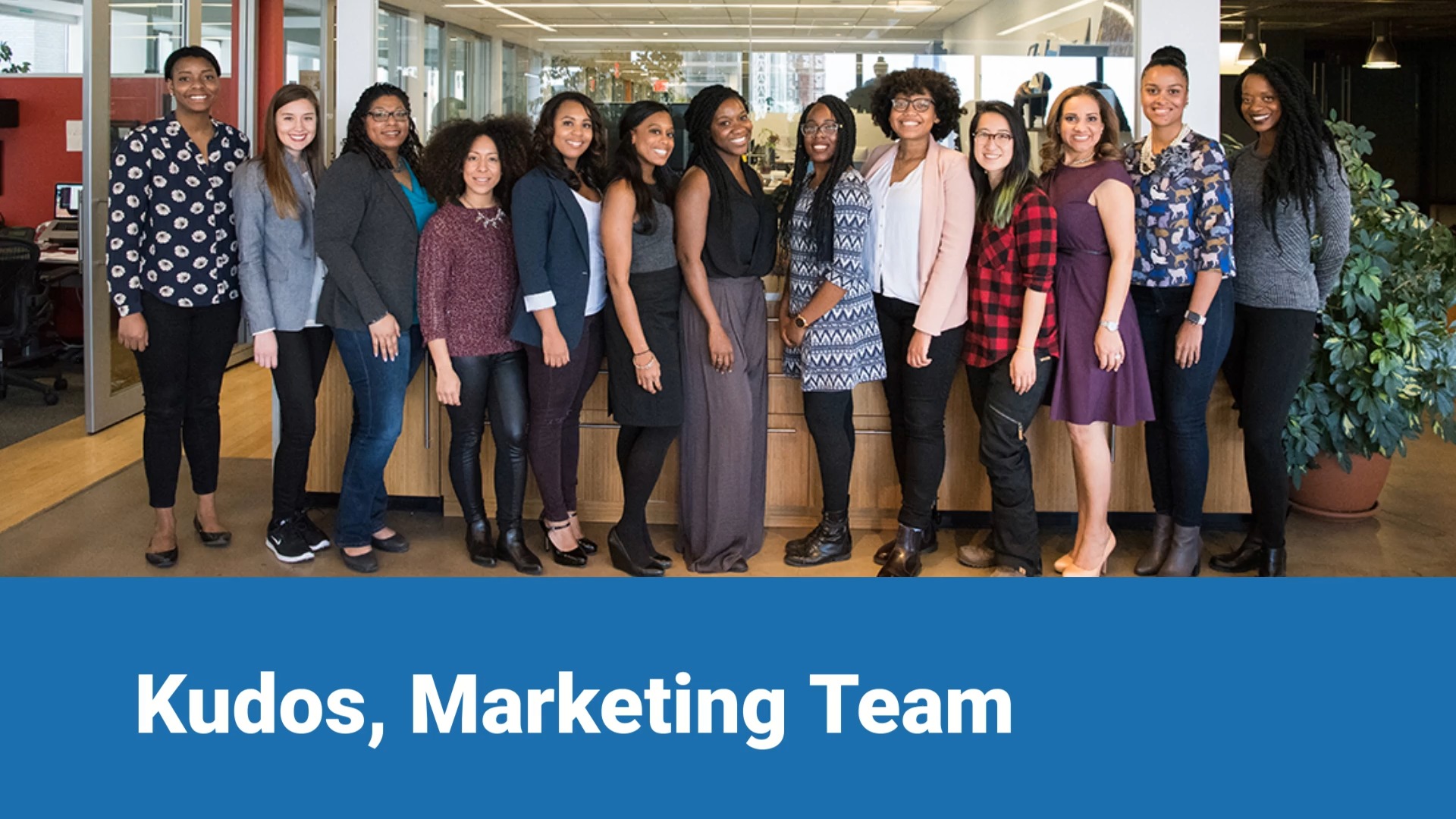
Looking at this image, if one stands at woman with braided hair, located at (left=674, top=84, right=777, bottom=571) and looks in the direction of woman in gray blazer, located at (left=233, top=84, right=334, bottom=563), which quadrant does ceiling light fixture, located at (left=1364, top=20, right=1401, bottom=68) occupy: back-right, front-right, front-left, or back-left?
back-right

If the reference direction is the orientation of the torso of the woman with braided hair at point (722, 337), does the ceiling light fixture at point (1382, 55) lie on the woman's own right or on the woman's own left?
on the woman's own left

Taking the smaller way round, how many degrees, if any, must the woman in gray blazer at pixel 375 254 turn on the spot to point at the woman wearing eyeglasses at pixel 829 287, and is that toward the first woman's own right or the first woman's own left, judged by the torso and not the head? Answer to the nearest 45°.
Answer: approximately 45° to the first woman's own left

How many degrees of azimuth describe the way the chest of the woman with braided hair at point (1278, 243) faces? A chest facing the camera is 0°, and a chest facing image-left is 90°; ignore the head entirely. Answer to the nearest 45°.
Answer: approximately 45°

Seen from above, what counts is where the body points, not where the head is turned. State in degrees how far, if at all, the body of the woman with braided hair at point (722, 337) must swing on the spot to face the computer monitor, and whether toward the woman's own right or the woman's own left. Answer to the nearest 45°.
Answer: approximately 180°

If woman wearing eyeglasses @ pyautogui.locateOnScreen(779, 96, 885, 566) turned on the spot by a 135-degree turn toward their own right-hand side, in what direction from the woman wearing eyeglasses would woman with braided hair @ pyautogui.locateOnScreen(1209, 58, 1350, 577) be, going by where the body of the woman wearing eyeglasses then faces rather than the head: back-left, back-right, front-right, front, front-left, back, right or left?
right
